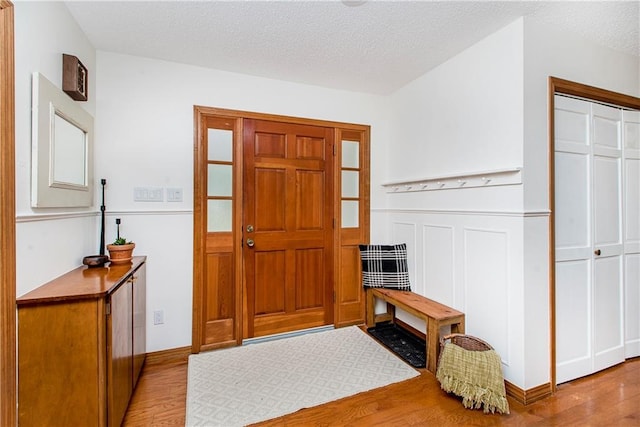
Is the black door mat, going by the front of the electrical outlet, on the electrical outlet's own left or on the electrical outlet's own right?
on the electrical outlet's own left

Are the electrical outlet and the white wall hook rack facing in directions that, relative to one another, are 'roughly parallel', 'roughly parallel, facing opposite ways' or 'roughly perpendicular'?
roughly perpendicular

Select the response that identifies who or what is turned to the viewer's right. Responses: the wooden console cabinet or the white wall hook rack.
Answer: the wooden console cabinet

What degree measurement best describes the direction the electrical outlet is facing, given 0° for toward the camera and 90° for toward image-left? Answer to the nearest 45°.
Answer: approximately 0°

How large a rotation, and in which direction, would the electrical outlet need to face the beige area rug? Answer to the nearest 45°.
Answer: approximately 45° to its left

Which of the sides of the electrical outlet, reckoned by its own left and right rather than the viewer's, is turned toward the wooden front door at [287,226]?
left

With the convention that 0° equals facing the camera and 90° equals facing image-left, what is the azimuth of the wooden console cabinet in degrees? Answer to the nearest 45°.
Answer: approximately 270°

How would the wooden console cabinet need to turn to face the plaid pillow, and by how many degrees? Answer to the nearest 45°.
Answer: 0° — it already faces it

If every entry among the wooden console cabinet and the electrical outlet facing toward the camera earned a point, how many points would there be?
1
